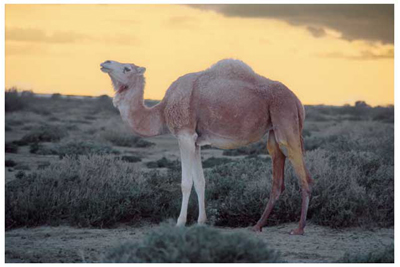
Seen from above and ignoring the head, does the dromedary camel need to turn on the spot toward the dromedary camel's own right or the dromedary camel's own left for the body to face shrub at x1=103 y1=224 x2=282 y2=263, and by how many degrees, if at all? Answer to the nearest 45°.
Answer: approximately 90° to the dromedary camel's own left

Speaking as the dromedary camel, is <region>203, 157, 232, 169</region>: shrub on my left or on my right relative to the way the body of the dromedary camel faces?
on my right

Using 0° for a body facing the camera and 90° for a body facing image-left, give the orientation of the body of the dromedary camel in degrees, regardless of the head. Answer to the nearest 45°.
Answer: approximately 90°

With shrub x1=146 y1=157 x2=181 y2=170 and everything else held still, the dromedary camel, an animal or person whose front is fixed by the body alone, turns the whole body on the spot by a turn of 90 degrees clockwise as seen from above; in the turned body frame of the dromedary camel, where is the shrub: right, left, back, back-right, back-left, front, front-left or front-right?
front

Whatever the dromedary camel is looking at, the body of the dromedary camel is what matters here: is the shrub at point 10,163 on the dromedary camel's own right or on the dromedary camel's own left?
on the dromedary camel's own right
